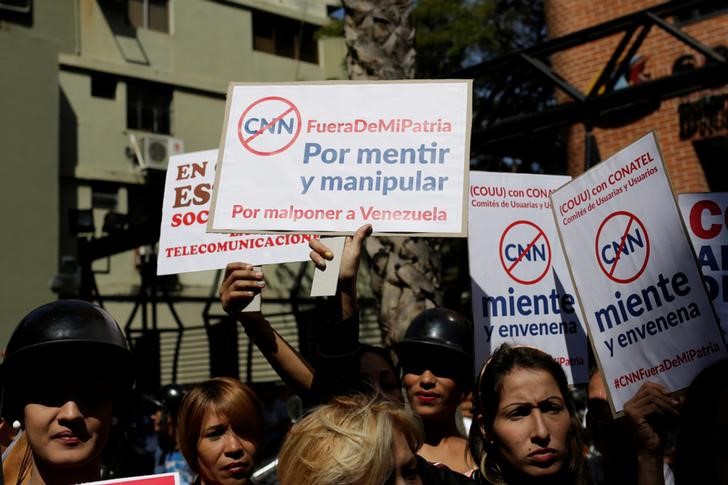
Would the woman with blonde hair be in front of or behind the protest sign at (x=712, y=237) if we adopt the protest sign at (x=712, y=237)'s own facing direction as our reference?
in front

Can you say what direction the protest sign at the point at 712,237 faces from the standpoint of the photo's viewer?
facing the viewer

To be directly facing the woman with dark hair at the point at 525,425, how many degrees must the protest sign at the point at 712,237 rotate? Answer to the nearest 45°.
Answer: approximately 45° to its right

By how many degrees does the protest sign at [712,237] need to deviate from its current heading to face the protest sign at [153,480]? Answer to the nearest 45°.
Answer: approximately 45° to its right
